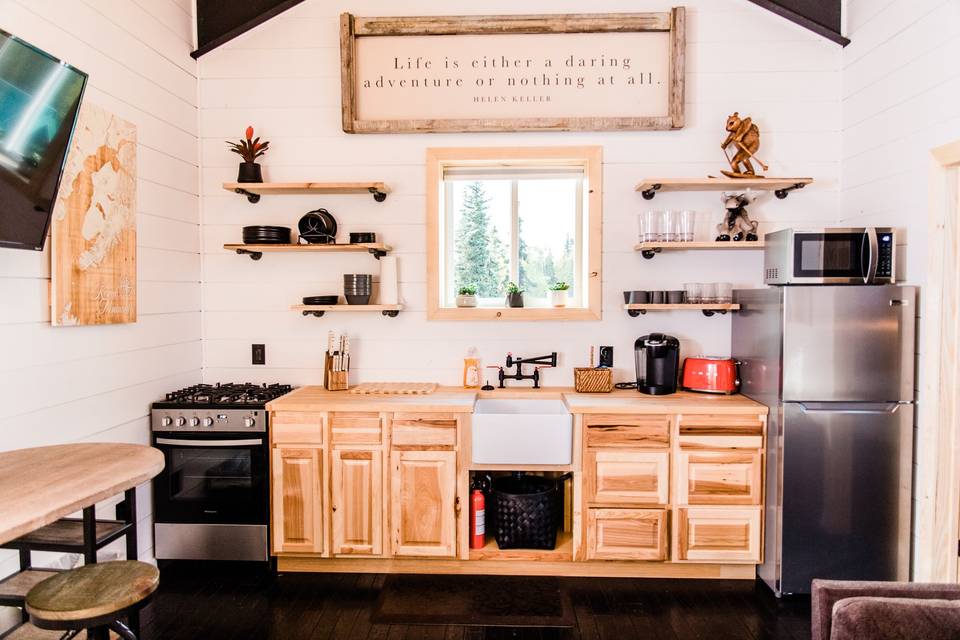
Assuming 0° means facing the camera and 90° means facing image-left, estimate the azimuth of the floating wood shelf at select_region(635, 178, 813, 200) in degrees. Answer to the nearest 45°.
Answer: approximately 0°

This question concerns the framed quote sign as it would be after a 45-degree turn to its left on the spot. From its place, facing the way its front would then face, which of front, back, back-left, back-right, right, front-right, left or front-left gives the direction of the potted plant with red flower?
back-right

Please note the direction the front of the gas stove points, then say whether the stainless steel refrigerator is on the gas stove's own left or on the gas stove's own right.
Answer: on the gas stove's own left

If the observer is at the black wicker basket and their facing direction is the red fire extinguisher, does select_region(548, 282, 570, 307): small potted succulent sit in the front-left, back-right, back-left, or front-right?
back-right

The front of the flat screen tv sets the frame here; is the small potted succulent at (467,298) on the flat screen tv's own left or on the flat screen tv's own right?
on the flat screen tv's own left

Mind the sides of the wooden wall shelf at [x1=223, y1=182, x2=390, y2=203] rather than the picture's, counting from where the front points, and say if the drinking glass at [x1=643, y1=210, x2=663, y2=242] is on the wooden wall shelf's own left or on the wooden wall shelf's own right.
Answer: on the wooden wall shelf's own left
